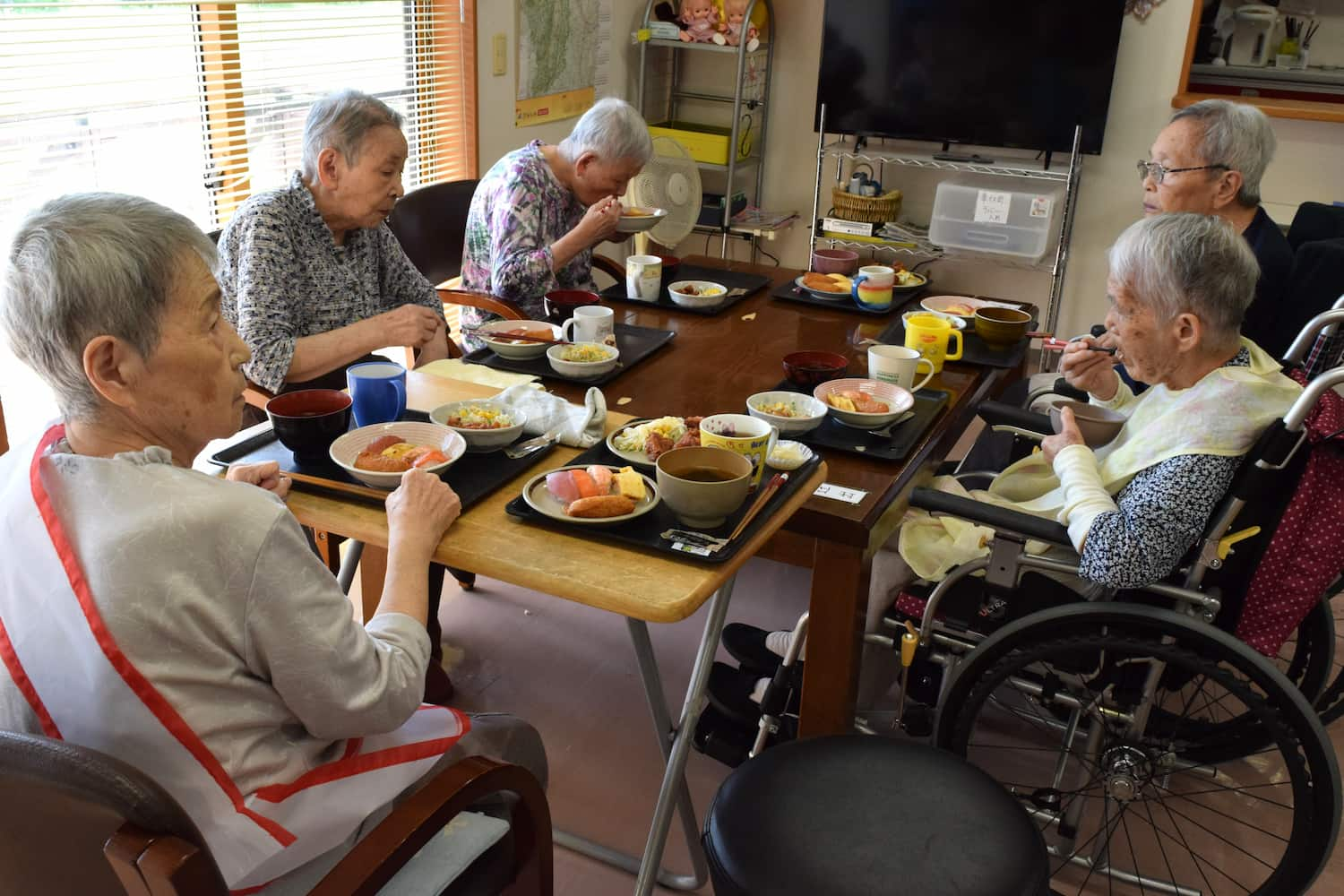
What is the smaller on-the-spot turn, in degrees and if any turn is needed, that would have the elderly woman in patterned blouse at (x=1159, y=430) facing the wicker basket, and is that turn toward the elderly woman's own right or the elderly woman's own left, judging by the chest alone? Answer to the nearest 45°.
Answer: approximately 90° to the elderly woman's own right

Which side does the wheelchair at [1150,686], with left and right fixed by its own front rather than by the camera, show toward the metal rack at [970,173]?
right

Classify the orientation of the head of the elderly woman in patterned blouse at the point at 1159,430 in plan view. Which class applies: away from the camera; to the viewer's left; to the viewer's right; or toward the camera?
to the viewer's left

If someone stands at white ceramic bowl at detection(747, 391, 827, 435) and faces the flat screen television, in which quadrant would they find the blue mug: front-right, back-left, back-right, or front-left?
back-left

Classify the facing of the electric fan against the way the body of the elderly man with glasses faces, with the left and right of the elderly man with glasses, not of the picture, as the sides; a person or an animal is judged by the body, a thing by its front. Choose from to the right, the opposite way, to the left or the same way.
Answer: the opposite way

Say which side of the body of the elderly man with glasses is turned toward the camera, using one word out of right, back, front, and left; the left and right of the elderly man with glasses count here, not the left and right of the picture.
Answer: left

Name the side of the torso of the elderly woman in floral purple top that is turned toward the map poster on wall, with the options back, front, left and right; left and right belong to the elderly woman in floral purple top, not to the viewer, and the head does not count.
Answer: left

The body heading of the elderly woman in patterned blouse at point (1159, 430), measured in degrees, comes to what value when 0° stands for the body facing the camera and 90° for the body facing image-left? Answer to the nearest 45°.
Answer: approximately 90°

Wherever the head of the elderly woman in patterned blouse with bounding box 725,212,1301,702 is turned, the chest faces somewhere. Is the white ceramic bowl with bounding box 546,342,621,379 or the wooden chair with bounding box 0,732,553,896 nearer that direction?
the white ceramic bowl

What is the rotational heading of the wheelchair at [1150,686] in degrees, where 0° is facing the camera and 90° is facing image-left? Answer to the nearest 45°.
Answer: approximately 90°

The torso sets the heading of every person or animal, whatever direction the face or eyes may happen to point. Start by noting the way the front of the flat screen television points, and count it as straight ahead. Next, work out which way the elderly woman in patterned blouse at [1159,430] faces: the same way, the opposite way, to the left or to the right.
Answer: to the right

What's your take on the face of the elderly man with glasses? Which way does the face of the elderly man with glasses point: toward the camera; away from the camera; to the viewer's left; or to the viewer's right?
to the viewer's left
